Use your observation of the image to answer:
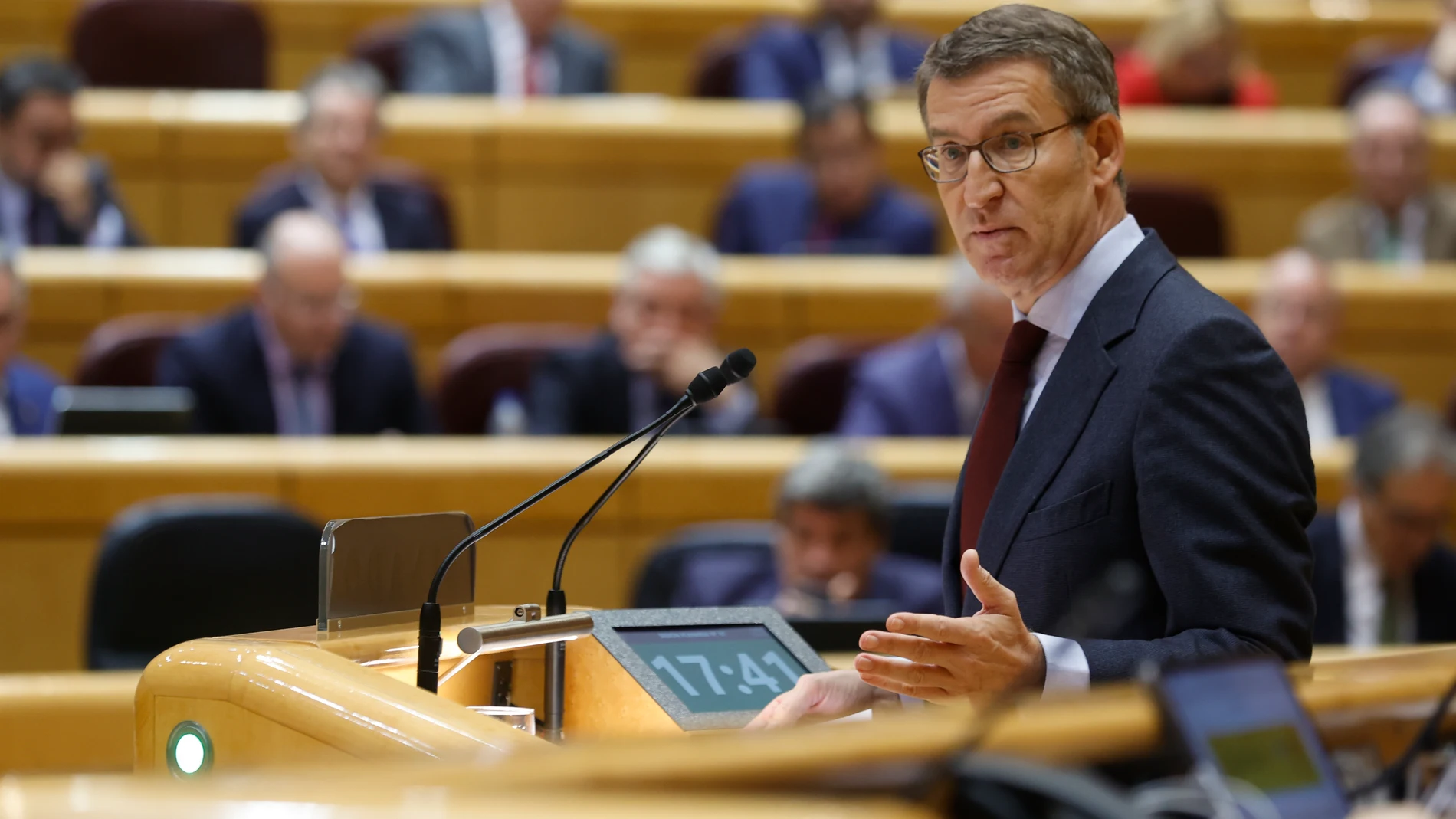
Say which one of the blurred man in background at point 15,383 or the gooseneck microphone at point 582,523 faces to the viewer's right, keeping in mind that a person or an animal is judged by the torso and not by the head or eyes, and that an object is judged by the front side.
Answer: the gooseneck microphone

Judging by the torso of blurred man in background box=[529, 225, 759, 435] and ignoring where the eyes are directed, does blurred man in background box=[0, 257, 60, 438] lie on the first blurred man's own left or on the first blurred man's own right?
on the first blurred man's own right

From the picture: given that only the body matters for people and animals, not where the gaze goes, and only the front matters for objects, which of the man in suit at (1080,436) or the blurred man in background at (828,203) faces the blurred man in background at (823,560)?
the blurred man in background at (828,203)

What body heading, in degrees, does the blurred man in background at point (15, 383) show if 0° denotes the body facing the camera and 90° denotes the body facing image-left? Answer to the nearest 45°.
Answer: approximately 0°

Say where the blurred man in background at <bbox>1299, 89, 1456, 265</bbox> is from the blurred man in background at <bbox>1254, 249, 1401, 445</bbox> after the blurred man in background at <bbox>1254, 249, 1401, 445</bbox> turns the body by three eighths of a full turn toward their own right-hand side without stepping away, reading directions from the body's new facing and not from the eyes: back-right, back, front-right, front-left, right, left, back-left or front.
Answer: front-right

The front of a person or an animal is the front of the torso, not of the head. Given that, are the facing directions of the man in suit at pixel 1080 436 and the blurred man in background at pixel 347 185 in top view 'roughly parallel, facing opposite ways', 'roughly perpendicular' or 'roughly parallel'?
roughly perpendicular

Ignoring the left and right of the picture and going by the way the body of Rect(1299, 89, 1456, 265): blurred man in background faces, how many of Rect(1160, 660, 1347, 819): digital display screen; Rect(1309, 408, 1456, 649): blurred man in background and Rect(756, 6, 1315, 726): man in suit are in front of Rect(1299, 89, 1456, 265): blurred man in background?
3

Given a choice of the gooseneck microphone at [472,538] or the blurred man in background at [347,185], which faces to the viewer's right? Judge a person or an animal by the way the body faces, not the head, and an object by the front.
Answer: the gooseneck microphone

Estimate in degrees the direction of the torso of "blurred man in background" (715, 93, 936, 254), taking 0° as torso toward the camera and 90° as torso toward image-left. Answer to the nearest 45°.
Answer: approximately 0°
